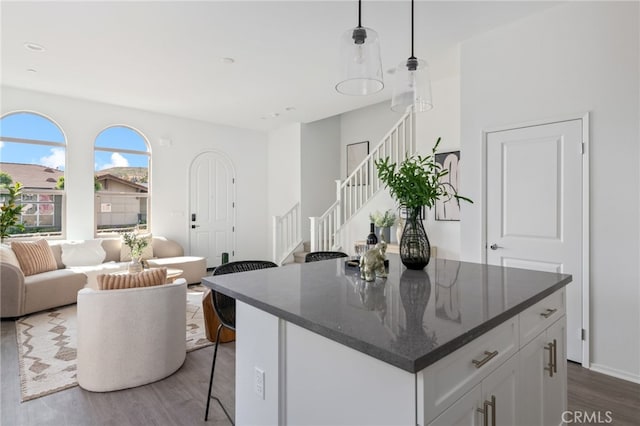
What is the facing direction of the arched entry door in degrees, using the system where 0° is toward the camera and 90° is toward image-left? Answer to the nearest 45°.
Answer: approximately 0°

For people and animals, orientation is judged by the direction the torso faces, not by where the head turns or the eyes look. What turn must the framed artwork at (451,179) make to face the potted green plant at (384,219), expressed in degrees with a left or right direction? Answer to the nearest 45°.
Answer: approximately 45° to its right

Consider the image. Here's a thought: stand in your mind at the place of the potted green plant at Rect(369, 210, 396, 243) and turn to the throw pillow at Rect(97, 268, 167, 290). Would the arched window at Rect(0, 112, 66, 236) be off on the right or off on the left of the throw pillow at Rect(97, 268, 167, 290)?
right

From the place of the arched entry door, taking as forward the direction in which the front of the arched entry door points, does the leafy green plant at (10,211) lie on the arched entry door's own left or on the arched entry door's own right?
on the arched entry door's own right

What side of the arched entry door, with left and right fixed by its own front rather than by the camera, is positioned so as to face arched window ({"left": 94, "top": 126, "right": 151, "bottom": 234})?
right

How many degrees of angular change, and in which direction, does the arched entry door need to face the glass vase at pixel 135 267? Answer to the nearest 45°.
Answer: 0° — it already faces it

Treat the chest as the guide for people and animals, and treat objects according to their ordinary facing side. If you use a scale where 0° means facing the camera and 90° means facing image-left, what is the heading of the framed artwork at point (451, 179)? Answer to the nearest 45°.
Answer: approximately 45°

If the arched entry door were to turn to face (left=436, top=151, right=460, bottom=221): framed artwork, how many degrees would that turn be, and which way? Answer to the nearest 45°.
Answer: approximately 45° to its left
